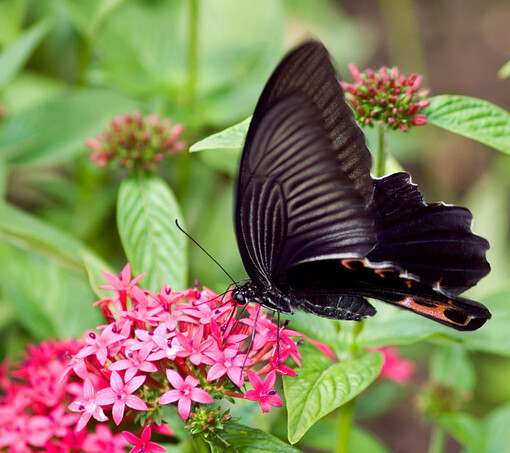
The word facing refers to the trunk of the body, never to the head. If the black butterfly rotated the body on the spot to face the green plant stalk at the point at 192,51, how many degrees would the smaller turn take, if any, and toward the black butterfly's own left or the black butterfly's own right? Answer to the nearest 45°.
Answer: approximately 45° to the black butterfly's own right

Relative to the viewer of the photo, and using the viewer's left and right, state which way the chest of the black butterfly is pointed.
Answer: facing to the left of the viewer
